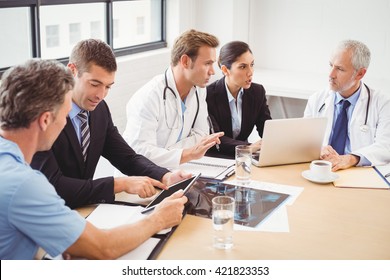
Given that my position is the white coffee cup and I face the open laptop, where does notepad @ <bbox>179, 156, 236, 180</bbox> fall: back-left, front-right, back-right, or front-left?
front-left

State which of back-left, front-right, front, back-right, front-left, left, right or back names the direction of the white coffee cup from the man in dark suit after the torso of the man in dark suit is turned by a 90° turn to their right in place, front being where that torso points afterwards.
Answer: back-left

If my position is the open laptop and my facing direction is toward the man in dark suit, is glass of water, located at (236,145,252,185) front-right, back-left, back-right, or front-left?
front-left

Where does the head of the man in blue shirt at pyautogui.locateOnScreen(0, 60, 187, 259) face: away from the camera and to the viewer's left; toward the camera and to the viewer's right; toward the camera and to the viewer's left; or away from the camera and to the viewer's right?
away from the camera and to the viewer's right

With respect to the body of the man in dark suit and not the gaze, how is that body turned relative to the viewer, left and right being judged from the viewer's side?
facing the viewer and to the right of the viewer
